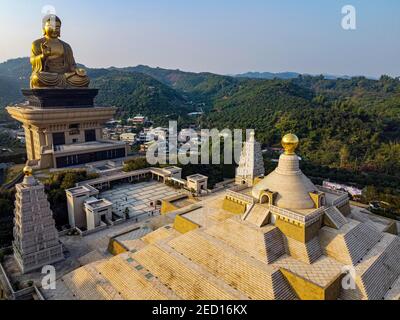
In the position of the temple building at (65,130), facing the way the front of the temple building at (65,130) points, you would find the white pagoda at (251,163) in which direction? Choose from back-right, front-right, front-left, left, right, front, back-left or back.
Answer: front

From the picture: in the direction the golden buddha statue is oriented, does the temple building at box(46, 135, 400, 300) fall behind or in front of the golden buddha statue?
in front

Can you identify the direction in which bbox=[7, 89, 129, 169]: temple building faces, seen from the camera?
facing the viewer and to the right of the viewer

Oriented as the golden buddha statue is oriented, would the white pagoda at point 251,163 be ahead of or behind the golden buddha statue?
ahead

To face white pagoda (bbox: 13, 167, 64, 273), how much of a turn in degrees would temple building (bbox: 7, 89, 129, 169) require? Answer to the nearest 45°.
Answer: approximately 45° to its right

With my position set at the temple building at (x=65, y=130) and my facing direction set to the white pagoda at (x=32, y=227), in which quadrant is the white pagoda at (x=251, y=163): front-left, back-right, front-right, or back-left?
front-left

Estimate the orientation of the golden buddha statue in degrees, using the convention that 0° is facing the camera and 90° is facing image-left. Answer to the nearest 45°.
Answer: approximately 315°

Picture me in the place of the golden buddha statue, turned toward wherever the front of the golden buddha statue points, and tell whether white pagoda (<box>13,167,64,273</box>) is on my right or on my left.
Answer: on my right
